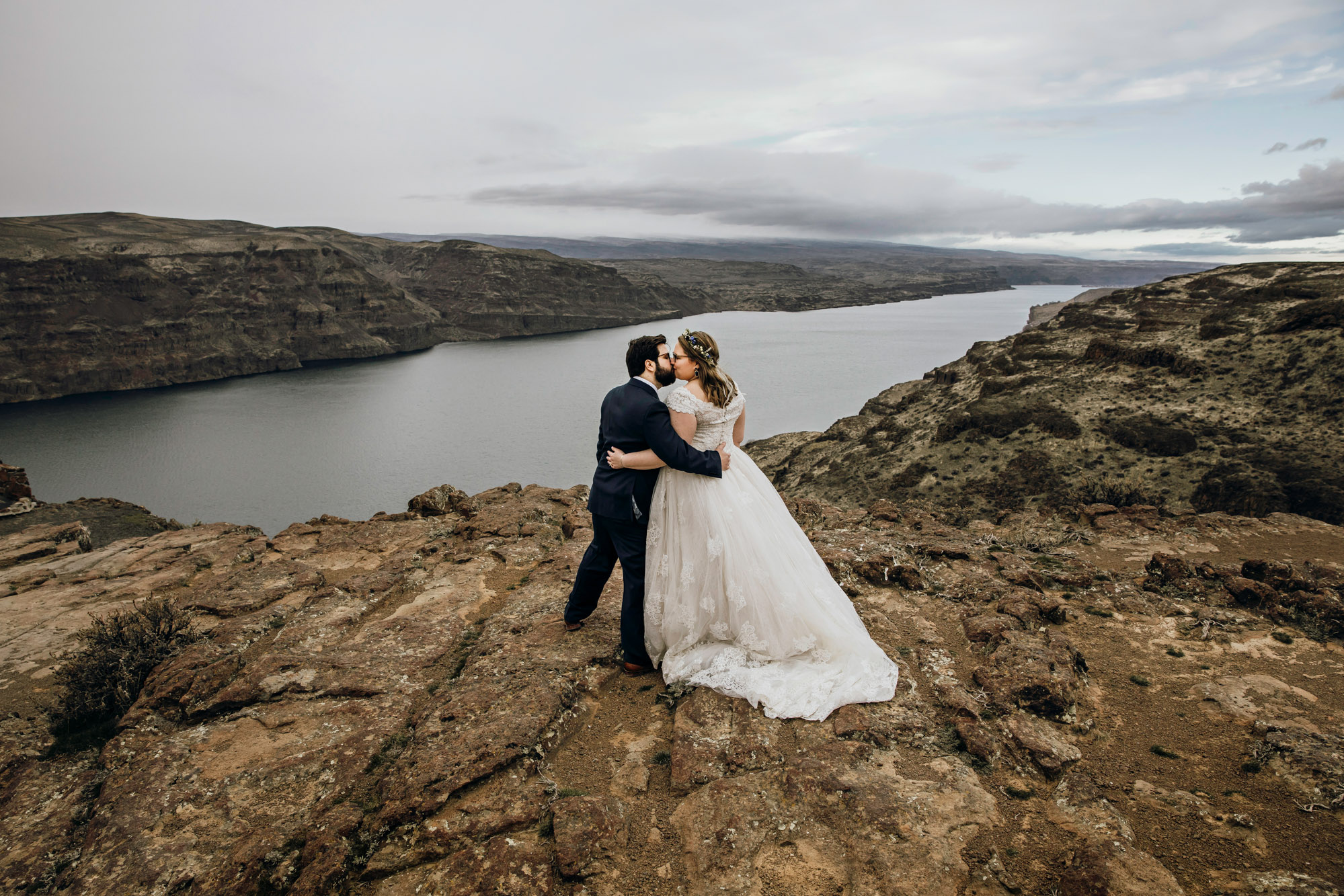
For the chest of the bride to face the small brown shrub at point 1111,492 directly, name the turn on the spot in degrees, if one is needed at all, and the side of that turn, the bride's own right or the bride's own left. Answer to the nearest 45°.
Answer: approximately 90° to the bride's own right

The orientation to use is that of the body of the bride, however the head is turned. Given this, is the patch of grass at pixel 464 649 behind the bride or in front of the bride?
in front

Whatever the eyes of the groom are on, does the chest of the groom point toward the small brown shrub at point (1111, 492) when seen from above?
yes

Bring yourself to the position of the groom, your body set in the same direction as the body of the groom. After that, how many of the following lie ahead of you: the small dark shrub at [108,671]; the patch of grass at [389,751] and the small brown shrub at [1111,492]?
1

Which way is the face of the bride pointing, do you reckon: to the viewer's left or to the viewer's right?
to the viewer's left

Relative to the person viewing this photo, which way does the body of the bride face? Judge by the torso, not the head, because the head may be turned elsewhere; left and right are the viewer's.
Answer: facing away from the viewer and to the left of the viewer

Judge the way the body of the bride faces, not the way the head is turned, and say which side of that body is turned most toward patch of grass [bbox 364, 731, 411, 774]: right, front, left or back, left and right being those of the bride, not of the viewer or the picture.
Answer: left

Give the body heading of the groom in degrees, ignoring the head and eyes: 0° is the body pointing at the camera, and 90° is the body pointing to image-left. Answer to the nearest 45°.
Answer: approximately 225°

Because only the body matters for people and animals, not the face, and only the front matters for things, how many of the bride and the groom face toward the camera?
0

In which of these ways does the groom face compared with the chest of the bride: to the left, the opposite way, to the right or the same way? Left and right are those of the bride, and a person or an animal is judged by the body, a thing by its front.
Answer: to the right

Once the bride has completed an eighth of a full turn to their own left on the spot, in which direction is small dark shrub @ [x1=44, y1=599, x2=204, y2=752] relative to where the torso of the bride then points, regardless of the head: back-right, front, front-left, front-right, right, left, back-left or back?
front

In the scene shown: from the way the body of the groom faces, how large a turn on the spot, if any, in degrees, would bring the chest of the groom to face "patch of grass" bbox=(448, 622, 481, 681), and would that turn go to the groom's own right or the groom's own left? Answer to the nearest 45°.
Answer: approximately 90° to the groom's own left
